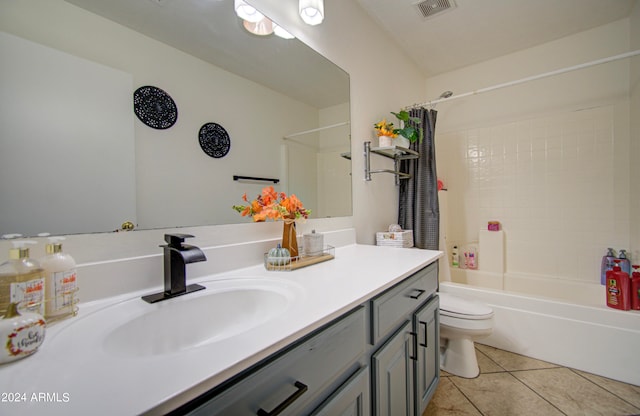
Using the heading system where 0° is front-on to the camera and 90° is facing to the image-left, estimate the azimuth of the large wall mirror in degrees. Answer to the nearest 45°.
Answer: approximately 315°

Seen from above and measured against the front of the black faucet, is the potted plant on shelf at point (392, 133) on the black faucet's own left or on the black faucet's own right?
on the black faucet's own left

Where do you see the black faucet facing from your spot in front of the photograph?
facing the viewer and to the right of the viewer

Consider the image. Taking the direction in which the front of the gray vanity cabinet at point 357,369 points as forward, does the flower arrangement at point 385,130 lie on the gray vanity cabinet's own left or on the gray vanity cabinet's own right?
on the gray vanity cabinet's own left

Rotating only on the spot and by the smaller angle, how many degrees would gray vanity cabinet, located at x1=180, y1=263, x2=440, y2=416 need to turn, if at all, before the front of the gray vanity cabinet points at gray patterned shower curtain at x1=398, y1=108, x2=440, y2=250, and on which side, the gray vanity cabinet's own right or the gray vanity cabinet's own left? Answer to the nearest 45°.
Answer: approximately 90° to the gray vanity cabinet's own left

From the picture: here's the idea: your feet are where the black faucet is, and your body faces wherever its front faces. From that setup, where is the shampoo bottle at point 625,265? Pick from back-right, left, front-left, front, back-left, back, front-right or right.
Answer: front-left
